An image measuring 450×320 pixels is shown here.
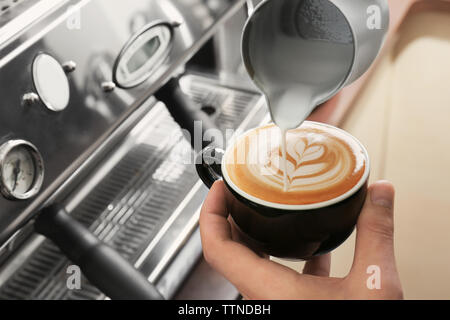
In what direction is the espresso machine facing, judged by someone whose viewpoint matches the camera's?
facing the viewer and to the right of the viewer
